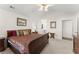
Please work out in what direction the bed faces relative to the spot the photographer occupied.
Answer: facing the viewer and to the right of the viewer

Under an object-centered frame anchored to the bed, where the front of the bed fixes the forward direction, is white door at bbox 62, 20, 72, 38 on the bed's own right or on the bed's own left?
on the bed's own left

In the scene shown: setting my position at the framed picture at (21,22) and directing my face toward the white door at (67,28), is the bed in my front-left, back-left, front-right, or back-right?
front-right
